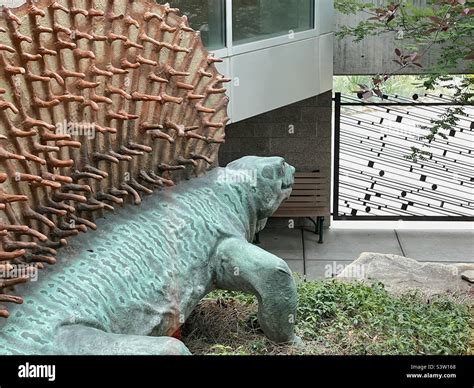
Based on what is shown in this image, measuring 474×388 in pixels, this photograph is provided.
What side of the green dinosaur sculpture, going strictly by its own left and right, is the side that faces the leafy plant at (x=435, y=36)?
front

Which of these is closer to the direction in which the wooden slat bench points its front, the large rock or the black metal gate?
the large rock

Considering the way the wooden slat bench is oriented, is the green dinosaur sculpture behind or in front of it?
in front

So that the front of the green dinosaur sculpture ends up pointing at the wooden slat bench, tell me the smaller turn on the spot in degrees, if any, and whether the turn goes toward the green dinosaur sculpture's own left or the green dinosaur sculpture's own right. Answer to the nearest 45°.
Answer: approximately 45° to the green dinosaur sculpture's own left

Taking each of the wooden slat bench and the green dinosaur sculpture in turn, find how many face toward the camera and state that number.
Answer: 1

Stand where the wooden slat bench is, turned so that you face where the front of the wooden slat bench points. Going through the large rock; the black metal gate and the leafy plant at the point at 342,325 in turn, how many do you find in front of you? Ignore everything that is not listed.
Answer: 2

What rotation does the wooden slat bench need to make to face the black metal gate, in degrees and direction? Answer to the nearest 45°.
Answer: approximately 135° to its left

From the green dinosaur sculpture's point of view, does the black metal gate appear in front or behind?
in front

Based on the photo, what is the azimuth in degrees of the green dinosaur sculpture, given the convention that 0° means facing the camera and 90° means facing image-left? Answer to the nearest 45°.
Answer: approximately 225°
